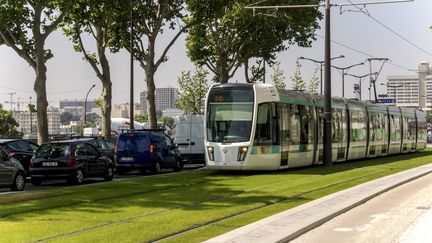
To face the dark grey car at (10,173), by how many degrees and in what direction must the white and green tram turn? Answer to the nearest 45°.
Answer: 0° — it already faces it

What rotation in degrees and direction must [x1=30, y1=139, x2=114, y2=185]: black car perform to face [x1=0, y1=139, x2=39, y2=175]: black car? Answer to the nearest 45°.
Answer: approximately 90° to its left

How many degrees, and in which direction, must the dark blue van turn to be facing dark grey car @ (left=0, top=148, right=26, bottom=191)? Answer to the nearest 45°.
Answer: approximately 180°

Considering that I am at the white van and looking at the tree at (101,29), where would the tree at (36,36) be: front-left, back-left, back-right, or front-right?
front-left

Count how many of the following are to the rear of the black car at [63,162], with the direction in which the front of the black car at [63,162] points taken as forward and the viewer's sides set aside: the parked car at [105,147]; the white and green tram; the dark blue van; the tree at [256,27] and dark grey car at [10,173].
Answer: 1

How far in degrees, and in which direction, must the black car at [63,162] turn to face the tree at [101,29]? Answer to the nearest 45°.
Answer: approximately 45° to its left

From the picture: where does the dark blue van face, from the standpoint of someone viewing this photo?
facing away from the viewer and to the right of the viewer

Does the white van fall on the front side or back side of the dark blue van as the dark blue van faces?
on the front side

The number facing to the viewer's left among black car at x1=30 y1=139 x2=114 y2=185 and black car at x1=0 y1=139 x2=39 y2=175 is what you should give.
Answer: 0

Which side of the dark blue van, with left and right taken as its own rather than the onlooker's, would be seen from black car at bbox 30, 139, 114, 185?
back

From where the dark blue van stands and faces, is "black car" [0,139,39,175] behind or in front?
behind

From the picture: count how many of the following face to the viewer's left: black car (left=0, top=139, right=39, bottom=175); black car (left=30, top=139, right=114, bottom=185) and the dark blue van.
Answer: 0

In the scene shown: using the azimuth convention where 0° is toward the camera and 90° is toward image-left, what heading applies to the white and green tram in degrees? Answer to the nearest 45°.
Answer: approximately 45°
